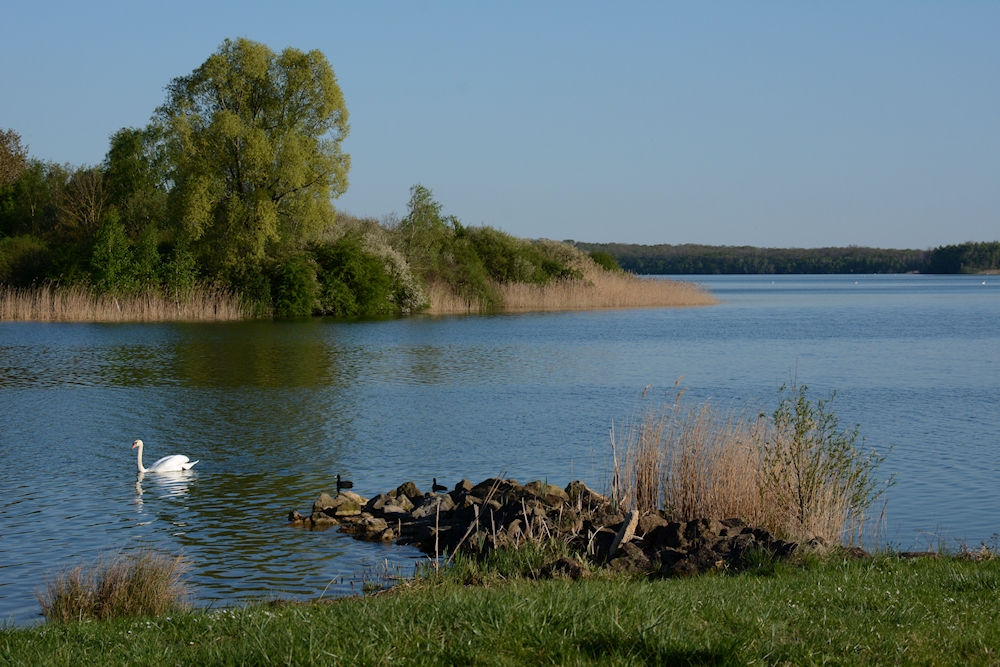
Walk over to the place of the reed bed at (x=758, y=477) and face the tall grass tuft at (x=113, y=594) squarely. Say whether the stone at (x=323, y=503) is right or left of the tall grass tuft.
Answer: right

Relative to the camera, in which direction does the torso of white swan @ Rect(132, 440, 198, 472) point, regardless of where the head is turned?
to the viewer's left

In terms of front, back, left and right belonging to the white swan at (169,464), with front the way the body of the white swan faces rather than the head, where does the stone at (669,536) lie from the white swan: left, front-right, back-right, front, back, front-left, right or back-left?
back-left

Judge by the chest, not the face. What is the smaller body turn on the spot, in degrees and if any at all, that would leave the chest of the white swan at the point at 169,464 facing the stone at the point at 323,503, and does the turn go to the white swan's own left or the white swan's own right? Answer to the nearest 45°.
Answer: approximately 135° to the white swan's own left

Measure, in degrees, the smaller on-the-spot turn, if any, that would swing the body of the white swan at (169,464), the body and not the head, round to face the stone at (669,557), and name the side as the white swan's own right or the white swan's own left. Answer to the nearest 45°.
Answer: approximately 135° to the white swan's own left

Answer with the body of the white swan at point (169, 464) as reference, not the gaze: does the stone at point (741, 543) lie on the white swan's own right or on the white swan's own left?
on the white swan's own left

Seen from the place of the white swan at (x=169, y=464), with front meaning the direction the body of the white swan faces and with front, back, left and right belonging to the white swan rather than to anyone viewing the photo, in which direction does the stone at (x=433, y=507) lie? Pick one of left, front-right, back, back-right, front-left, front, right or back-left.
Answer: back-left

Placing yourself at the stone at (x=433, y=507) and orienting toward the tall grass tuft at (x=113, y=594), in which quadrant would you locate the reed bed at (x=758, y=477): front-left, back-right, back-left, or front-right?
back-left

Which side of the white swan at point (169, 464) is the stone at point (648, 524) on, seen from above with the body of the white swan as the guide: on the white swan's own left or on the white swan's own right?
on the white swan's own left

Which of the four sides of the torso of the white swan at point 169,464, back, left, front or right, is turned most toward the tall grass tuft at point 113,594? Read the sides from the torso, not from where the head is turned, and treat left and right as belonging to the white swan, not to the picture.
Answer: left

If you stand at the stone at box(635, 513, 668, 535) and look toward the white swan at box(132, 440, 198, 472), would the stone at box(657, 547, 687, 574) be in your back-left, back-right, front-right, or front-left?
back-left
